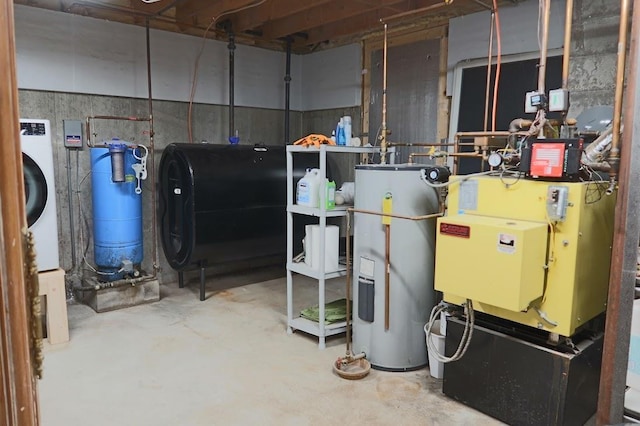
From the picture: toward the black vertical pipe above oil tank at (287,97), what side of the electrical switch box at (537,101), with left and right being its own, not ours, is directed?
right

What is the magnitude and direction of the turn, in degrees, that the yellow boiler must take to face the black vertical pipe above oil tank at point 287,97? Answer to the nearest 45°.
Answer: approximately 90° to its right

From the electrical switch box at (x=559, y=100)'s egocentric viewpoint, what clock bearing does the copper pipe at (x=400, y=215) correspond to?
The copper pipe is roughly at 2 o'clock from the electrical switch box.

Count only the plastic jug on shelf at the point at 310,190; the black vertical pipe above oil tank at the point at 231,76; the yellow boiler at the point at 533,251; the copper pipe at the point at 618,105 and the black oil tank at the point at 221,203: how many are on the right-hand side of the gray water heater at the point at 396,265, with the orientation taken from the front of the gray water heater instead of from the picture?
3

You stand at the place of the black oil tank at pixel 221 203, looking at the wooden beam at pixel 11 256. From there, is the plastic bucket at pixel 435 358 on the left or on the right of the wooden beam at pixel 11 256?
left

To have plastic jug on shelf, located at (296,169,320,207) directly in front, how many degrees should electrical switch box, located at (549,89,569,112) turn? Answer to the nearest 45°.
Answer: approximately 45° to its right

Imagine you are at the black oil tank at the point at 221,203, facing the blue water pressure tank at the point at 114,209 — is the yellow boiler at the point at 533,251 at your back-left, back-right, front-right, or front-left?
back-left

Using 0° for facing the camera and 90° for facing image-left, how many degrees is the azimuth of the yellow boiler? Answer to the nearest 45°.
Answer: approximately 45°

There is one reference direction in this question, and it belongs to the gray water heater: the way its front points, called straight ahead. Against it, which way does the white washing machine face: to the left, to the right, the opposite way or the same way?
to the left

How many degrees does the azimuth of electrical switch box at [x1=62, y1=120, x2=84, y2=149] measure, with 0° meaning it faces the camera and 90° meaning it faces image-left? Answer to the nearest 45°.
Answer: approximately 0°
